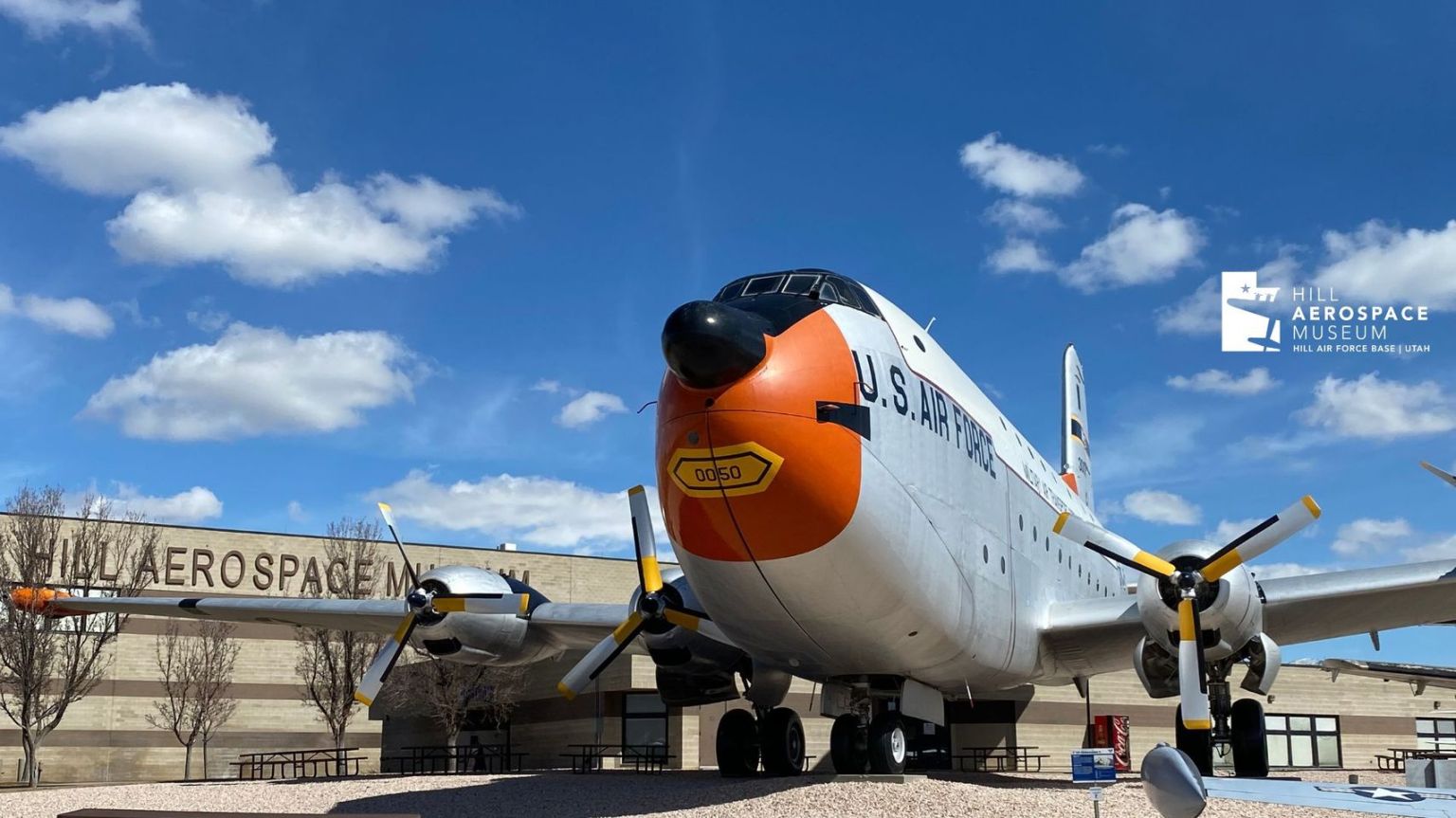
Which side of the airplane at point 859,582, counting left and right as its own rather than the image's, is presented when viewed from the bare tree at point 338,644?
right

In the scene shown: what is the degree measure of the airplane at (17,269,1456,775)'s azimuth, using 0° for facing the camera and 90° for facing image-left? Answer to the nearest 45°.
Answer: approximately 45°

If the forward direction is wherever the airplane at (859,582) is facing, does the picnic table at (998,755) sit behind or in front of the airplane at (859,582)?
behind

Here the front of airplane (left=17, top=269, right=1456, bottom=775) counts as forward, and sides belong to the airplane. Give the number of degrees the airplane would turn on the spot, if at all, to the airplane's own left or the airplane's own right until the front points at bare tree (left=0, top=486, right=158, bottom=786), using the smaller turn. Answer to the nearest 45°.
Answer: approximately 90° to the airplane's own right

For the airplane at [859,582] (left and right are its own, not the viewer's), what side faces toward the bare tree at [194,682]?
right
